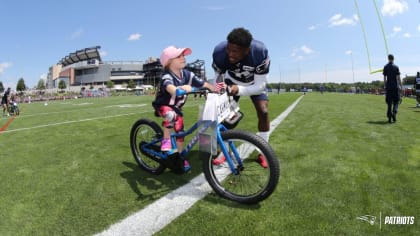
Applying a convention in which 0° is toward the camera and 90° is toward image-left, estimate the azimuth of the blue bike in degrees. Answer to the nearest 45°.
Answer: approximately 315°
